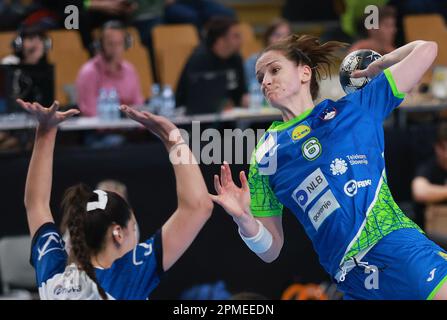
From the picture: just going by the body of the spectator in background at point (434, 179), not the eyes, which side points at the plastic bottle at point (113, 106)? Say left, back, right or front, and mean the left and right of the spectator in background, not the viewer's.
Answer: right

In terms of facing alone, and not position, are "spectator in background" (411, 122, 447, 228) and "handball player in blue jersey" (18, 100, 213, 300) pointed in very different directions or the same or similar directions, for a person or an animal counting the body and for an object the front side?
very different directions

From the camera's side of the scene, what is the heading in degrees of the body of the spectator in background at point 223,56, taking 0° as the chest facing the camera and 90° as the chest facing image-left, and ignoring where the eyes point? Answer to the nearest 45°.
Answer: approximately 315°

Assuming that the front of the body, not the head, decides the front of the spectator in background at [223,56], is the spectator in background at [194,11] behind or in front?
behind

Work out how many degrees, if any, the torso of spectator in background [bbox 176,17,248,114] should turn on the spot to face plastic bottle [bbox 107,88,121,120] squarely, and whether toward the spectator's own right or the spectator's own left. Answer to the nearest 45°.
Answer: approximately 90° to the spectator's own right

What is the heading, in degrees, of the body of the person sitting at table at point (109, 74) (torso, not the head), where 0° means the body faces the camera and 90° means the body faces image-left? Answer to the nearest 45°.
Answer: approximately 0°

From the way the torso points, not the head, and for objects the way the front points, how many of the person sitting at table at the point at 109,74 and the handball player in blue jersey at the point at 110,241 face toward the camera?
1

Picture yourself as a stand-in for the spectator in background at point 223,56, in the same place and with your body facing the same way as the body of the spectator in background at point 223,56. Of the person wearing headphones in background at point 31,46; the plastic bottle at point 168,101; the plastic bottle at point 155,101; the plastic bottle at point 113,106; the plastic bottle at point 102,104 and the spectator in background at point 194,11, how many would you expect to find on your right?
5

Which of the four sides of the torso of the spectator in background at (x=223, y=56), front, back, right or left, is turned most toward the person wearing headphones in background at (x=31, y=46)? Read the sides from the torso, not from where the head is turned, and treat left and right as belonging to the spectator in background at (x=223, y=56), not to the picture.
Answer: right

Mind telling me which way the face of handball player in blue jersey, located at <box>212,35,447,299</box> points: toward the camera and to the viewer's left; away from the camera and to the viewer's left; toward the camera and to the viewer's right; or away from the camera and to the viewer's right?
toward the camera and to the viewer's left
